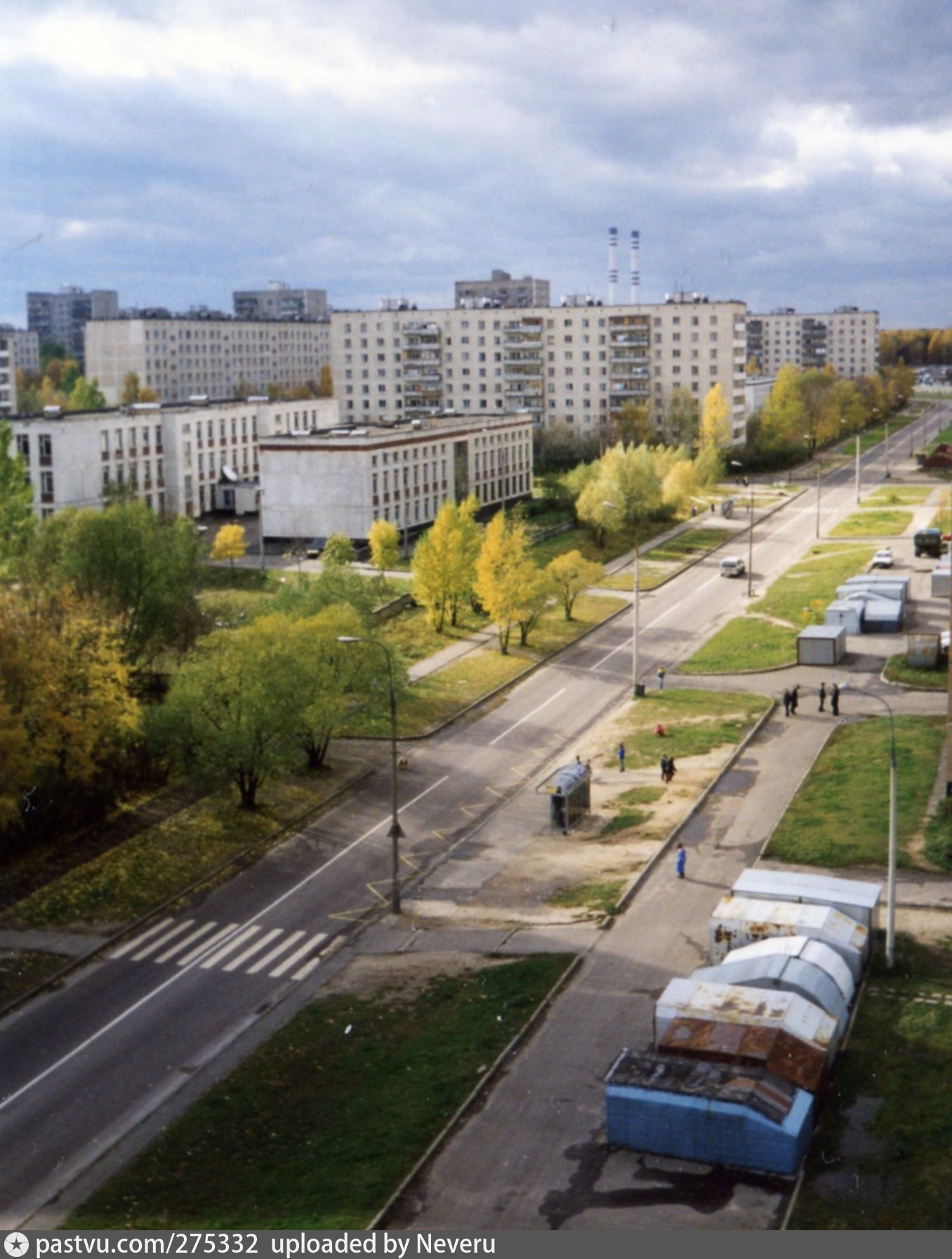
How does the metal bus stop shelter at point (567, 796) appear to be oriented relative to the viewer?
to the viewer's left

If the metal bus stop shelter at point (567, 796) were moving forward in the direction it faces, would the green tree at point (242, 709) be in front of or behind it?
in front

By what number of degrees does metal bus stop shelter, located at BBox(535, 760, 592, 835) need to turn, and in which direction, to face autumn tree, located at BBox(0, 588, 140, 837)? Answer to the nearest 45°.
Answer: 0° — it already faces it

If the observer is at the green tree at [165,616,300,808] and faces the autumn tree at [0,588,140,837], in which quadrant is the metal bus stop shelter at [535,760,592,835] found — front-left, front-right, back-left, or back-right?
back-left
